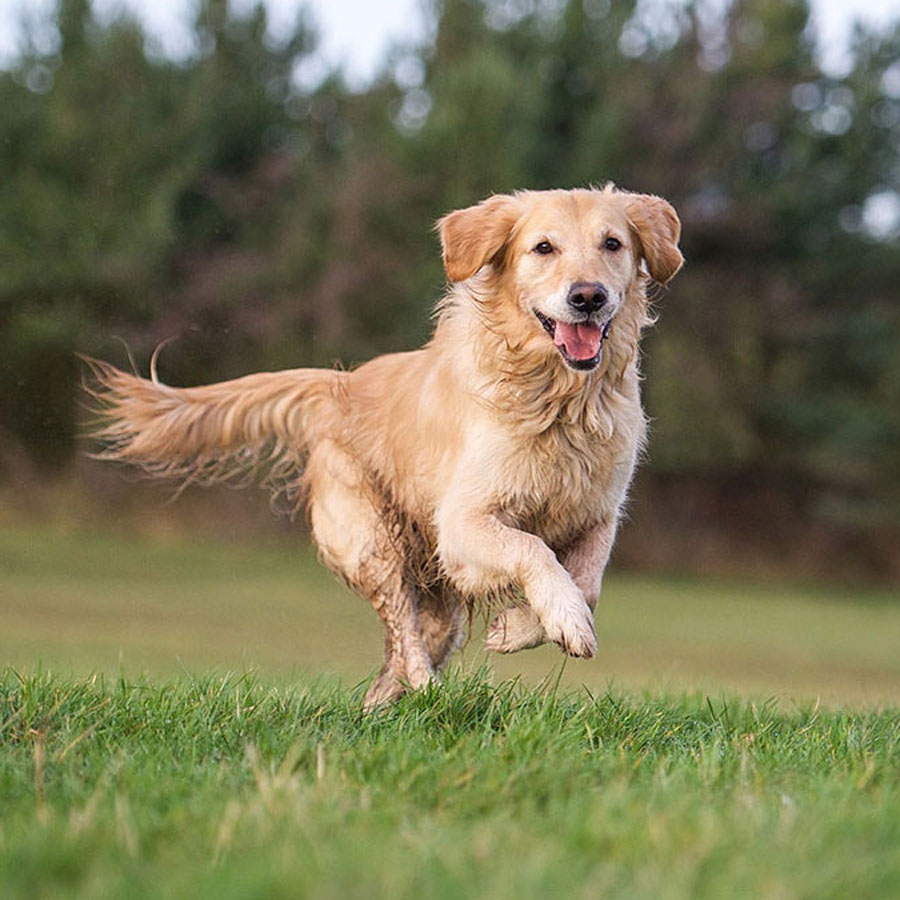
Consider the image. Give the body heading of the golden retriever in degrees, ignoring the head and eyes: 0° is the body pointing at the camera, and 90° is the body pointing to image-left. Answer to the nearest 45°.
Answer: approximately 315°
